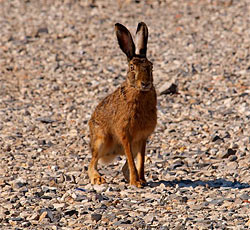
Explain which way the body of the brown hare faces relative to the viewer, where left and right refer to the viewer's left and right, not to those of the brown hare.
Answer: facing the viewer and to the right of the viewer
